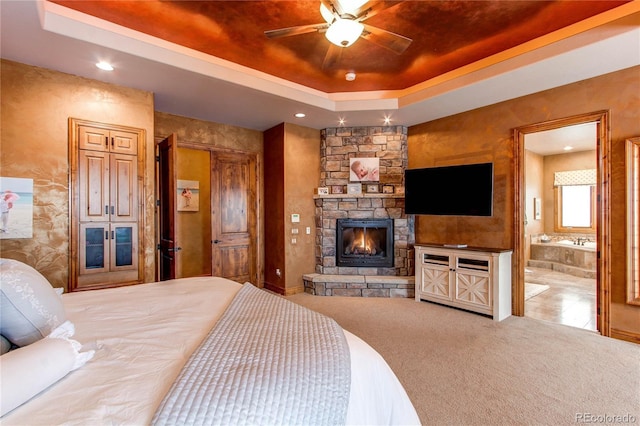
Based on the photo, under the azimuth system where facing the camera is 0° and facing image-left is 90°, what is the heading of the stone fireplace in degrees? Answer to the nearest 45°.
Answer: approximately 0°

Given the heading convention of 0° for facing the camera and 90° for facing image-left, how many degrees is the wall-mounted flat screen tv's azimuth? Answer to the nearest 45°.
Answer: approximately 45°

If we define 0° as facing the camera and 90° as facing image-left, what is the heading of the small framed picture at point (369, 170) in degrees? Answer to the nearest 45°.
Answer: approximately 0°

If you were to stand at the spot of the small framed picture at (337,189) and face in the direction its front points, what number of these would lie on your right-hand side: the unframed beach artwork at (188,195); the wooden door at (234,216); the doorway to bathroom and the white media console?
2

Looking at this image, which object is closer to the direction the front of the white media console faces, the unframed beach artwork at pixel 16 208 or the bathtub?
the unframed beach artwork

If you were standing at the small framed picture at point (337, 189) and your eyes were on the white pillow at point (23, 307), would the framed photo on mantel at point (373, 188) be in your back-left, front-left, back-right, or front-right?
back-left

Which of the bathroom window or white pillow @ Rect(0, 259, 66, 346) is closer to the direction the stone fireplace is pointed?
the white pillow

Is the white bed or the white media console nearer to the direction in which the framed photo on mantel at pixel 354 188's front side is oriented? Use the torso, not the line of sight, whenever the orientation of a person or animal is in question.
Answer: the white bed
